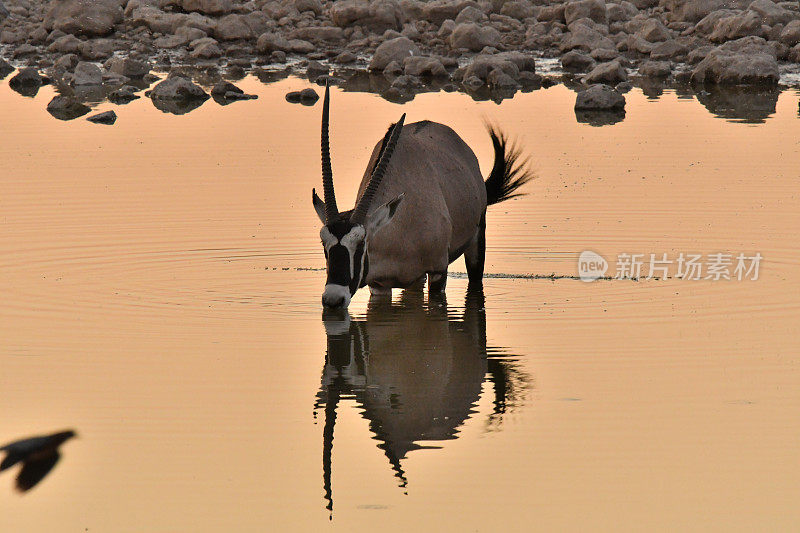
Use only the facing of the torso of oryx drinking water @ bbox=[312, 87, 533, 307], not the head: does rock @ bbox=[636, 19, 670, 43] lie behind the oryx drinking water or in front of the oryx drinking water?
behind

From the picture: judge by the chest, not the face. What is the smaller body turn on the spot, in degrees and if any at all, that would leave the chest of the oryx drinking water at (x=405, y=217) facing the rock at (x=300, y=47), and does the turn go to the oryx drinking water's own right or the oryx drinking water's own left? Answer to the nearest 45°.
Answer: approximately 135° to the oryx drinking water's own right

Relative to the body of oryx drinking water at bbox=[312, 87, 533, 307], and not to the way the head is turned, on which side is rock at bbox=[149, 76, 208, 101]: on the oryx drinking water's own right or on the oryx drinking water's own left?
on the oryx drinking water's own right

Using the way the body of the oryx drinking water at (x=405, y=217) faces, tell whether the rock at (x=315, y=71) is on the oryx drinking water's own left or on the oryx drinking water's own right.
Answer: on the oryx drinking water's own right

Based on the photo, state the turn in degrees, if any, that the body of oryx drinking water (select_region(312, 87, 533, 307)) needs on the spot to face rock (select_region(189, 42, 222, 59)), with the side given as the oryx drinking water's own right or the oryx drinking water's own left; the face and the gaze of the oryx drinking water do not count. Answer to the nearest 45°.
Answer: approximately 135° to the oryx drinking water's own right

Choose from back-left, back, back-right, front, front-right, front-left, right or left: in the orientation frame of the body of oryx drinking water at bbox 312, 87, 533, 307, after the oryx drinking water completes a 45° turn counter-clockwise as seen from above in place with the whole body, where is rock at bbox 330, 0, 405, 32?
back

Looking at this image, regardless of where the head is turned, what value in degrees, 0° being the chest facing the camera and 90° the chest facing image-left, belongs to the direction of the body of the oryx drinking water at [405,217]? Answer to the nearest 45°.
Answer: approximately 45°

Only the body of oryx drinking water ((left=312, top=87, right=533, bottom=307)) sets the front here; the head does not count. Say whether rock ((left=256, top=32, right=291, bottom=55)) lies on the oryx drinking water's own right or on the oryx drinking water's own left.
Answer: on the oryx drinking water's own right

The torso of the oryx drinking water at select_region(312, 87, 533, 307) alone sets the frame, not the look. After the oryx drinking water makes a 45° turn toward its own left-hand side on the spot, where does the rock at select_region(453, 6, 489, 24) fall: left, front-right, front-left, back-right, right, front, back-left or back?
back

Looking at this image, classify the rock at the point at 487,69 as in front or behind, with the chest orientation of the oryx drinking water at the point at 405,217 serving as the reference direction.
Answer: behind

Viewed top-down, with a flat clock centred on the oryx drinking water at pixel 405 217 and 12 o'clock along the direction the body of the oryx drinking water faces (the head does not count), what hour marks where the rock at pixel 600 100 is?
The rock is roughly at 5 o'clock from the oryx drinking water.

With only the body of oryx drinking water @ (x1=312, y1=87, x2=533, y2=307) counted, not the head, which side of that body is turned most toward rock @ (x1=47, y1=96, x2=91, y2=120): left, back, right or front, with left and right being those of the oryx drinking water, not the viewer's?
right

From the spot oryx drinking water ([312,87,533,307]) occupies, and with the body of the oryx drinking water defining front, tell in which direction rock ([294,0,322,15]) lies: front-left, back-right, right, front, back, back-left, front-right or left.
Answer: back-right

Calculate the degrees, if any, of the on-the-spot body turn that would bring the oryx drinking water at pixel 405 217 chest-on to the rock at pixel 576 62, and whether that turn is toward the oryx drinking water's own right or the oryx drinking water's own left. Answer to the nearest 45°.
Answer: approximately 135° to the oryx drinking water's own right

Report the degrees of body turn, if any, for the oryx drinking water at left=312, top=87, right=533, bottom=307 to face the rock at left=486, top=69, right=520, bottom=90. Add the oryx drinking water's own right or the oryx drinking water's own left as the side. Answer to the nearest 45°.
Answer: approximately 135° to the oryx drinking water's own right
